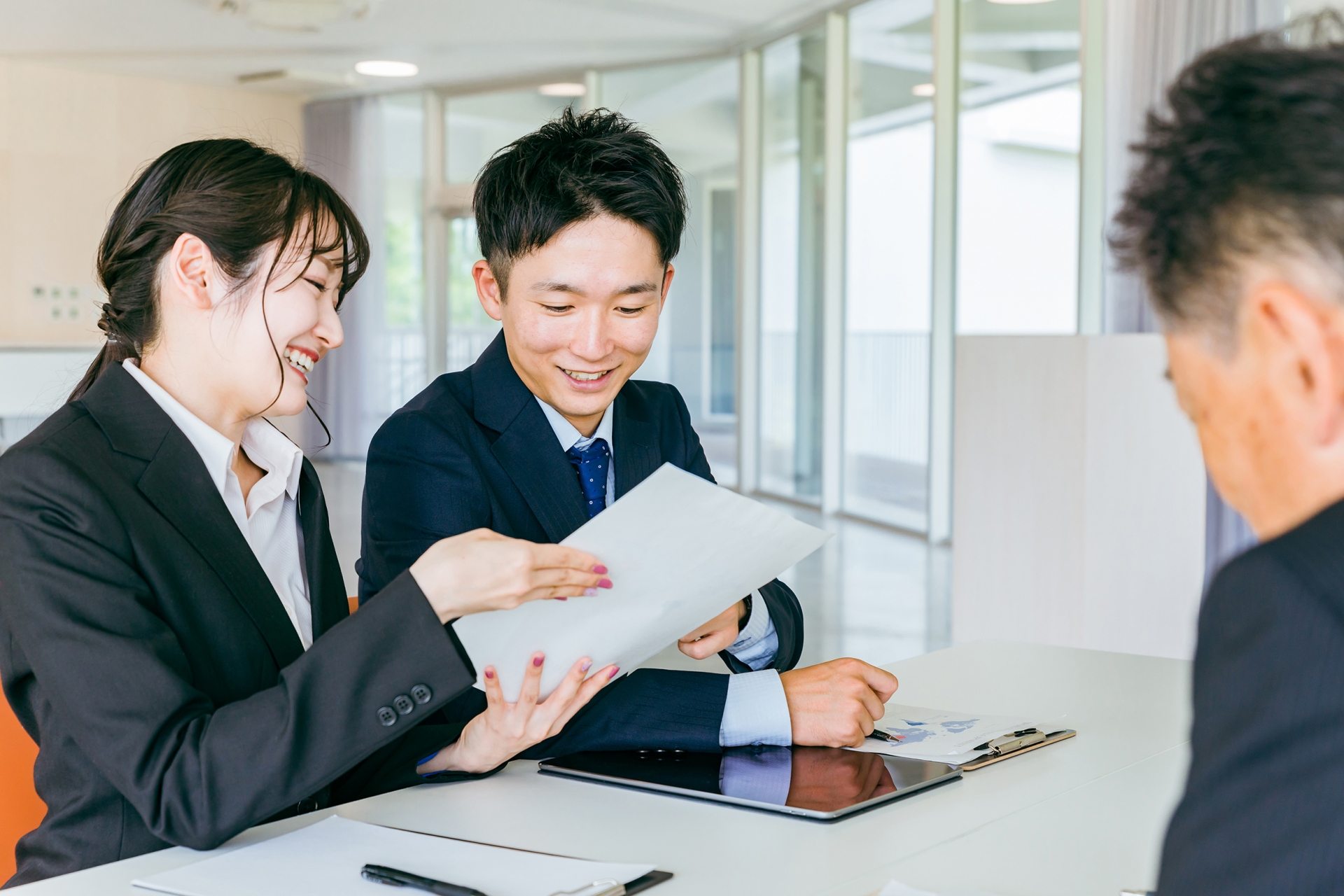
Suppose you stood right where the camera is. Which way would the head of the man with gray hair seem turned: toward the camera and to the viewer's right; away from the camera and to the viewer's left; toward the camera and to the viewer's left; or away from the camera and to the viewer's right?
away from the camera and to the viewer's left

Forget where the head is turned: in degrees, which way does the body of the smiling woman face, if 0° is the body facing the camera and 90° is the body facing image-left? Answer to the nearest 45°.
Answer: approximately 315°

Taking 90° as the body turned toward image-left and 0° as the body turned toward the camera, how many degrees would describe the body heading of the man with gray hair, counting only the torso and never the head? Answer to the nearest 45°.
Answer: approximately 135°

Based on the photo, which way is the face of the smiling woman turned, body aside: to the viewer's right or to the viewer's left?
to the viewer's right

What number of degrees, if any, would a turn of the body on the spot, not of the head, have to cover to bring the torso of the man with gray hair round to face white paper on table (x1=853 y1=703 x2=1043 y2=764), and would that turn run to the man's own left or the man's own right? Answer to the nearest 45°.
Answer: approximately 45° to the man's own right
